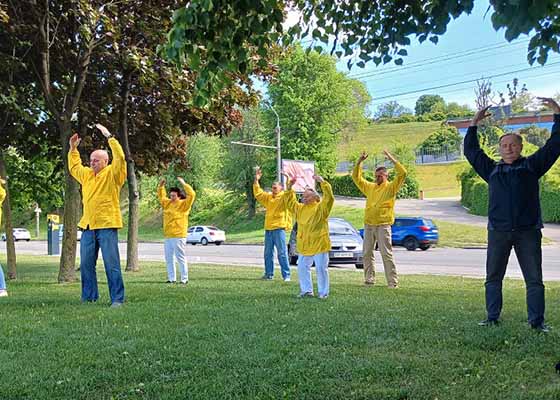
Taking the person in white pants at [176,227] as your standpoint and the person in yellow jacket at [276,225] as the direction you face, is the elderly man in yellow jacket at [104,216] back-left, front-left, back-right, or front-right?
back-right

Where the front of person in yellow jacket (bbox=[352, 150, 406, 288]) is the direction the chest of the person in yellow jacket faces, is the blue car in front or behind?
behind

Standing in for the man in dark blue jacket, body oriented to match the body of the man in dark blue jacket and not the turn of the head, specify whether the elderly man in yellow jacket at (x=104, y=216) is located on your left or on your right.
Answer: on your right

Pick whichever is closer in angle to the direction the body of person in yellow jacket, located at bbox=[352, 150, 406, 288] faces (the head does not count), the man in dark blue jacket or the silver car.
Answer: the man in dark blue jacket

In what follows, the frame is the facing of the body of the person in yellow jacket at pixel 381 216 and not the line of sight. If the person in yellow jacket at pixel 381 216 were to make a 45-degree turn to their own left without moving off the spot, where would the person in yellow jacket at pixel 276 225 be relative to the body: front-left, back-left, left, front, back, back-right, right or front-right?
back

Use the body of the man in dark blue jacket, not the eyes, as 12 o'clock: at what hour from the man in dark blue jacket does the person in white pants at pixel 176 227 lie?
The person in white pants is roughly at 4 o'clock from the man in dark blue jacket.

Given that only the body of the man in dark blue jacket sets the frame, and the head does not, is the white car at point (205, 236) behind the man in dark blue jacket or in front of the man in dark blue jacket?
behind

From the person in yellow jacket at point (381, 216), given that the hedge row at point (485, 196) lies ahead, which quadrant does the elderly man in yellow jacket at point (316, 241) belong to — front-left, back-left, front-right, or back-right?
back-left

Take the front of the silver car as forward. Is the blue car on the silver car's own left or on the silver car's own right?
on the silver car's own left
